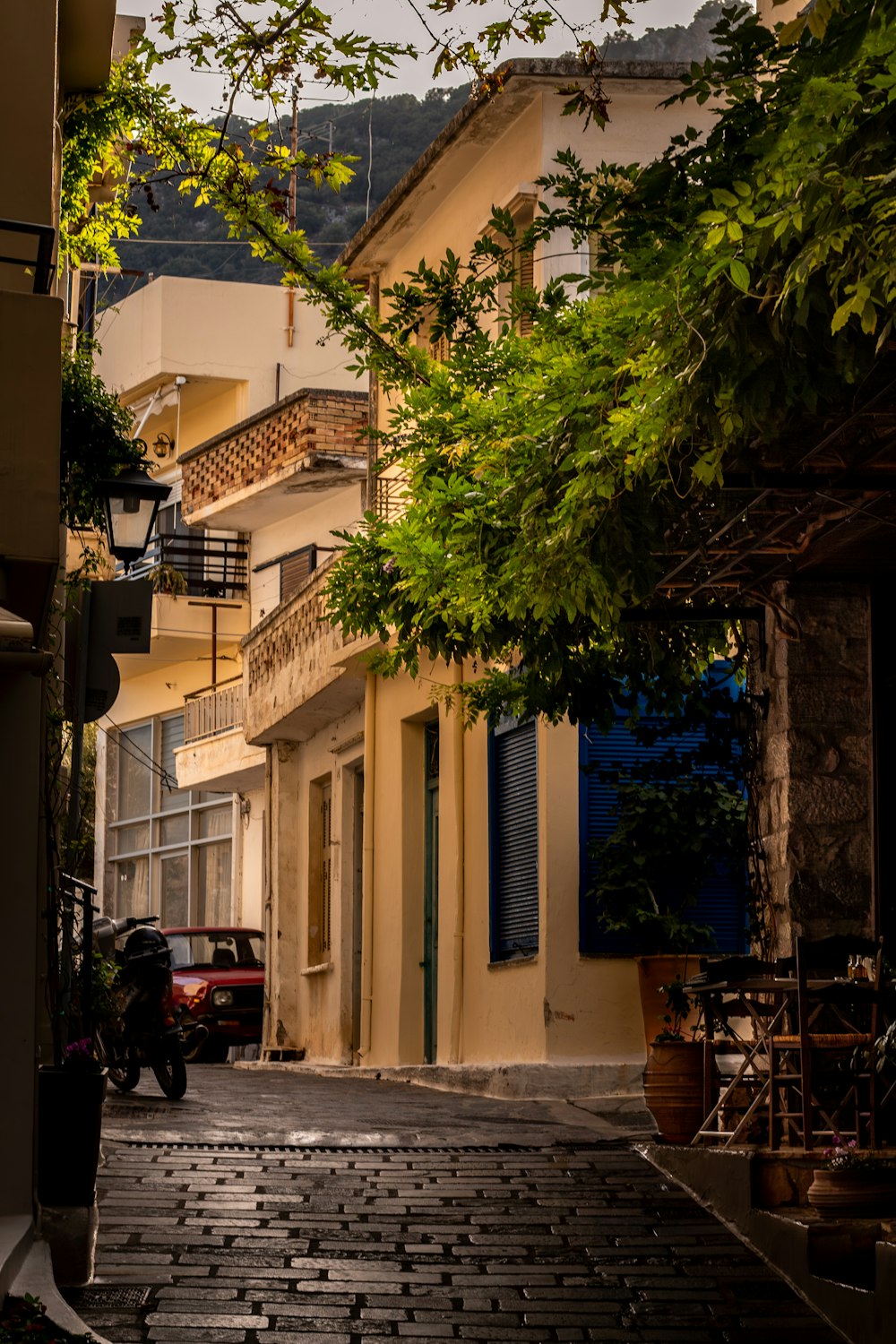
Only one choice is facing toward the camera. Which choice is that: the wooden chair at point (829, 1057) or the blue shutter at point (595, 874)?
the blue shutter

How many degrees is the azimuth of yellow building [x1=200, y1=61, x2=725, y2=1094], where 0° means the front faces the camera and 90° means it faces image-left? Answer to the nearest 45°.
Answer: approximately 45°

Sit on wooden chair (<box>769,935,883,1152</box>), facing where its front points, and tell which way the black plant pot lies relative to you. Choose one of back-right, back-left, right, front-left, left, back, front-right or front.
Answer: left

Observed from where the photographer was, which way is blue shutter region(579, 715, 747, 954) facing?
facing the viewer

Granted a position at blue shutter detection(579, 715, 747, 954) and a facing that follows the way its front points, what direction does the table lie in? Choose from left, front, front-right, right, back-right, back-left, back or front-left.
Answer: front

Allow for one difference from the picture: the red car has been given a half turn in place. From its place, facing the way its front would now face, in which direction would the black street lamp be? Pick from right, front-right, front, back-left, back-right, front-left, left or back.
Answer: back-left

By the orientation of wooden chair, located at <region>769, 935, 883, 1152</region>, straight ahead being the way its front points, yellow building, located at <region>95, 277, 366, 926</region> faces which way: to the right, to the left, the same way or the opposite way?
to the left

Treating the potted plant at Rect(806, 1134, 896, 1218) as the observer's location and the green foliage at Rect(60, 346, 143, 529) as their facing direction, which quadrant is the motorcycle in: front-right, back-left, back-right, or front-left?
front-right

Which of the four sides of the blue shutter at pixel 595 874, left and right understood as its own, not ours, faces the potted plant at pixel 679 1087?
front

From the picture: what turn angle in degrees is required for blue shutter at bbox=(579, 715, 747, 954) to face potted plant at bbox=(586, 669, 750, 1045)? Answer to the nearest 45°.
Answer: approximately 45° to its left

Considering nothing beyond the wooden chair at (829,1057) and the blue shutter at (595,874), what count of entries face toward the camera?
1

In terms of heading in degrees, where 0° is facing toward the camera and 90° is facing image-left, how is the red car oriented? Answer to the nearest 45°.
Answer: approximately 315°

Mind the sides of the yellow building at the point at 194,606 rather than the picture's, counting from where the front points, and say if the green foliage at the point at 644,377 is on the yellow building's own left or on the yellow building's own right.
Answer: on the yellow building's own left

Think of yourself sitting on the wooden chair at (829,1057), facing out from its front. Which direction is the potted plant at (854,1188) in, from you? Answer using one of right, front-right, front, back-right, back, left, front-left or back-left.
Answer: back-left
